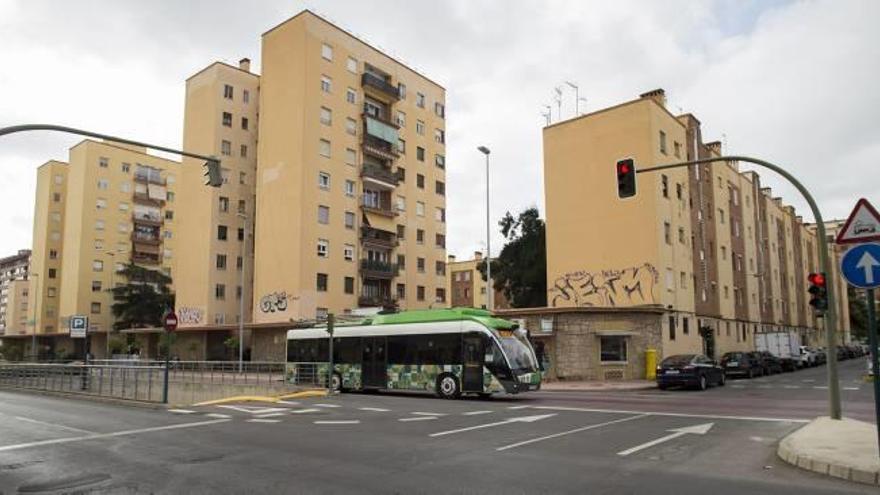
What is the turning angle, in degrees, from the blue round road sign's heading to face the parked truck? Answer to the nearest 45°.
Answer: approximately 180°

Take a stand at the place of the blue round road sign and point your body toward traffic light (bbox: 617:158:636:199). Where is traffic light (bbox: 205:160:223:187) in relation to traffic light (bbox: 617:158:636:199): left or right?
left

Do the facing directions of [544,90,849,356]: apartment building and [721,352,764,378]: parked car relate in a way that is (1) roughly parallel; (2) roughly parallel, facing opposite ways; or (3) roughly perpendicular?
roughly perpendicular

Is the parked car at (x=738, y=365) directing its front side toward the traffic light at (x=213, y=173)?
no

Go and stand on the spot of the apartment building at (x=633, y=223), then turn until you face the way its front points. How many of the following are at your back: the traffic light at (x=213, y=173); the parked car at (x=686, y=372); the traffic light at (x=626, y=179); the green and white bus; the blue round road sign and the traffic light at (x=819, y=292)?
0

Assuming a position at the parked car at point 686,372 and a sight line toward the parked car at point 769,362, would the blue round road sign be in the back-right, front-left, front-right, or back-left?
back-right

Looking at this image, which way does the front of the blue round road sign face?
toward the camera

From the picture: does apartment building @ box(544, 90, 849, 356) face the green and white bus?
no

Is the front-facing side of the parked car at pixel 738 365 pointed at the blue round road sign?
no

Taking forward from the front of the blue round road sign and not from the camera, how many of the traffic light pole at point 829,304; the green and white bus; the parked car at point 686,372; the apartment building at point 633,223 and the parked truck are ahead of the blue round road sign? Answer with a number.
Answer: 0

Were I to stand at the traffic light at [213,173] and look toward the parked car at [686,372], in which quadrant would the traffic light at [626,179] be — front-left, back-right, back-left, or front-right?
front-right

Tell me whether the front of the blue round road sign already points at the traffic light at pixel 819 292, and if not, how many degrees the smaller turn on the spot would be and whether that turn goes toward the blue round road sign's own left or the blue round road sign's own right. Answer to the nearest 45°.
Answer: approximately 180°
